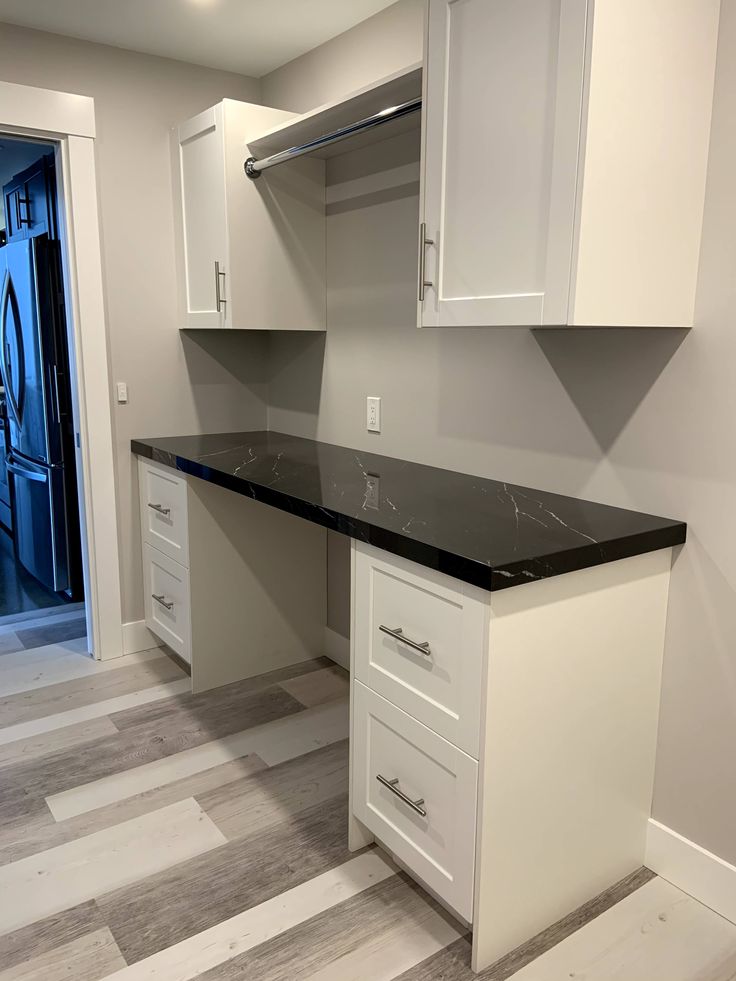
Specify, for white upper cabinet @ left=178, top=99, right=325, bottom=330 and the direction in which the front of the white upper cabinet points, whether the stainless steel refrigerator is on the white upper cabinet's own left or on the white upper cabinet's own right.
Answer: on the white upper cabinet's own right

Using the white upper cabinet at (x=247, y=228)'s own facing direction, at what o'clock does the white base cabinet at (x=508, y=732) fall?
The white base cabinet is roughly at 10 o'clock from the white upper cabinet.

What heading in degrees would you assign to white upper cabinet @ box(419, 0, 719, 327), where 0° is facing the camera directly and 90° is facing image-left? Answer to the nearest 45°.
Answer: approximately 45°

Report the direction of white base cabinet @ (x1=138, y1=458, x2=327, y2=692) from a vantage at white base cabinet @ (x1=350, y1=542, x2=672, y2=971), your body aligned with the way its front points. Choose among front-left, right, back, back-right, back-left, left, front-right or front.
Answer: right

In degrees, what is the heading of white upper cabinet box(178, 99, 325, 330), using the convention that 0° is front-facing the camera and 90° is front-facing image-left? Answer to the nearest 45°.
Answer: approximately 45°

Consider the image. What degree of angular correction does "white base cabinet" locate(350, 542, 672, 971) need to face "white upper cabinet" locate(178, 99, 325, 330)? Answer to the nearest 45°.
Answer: approximately 90° to its right
